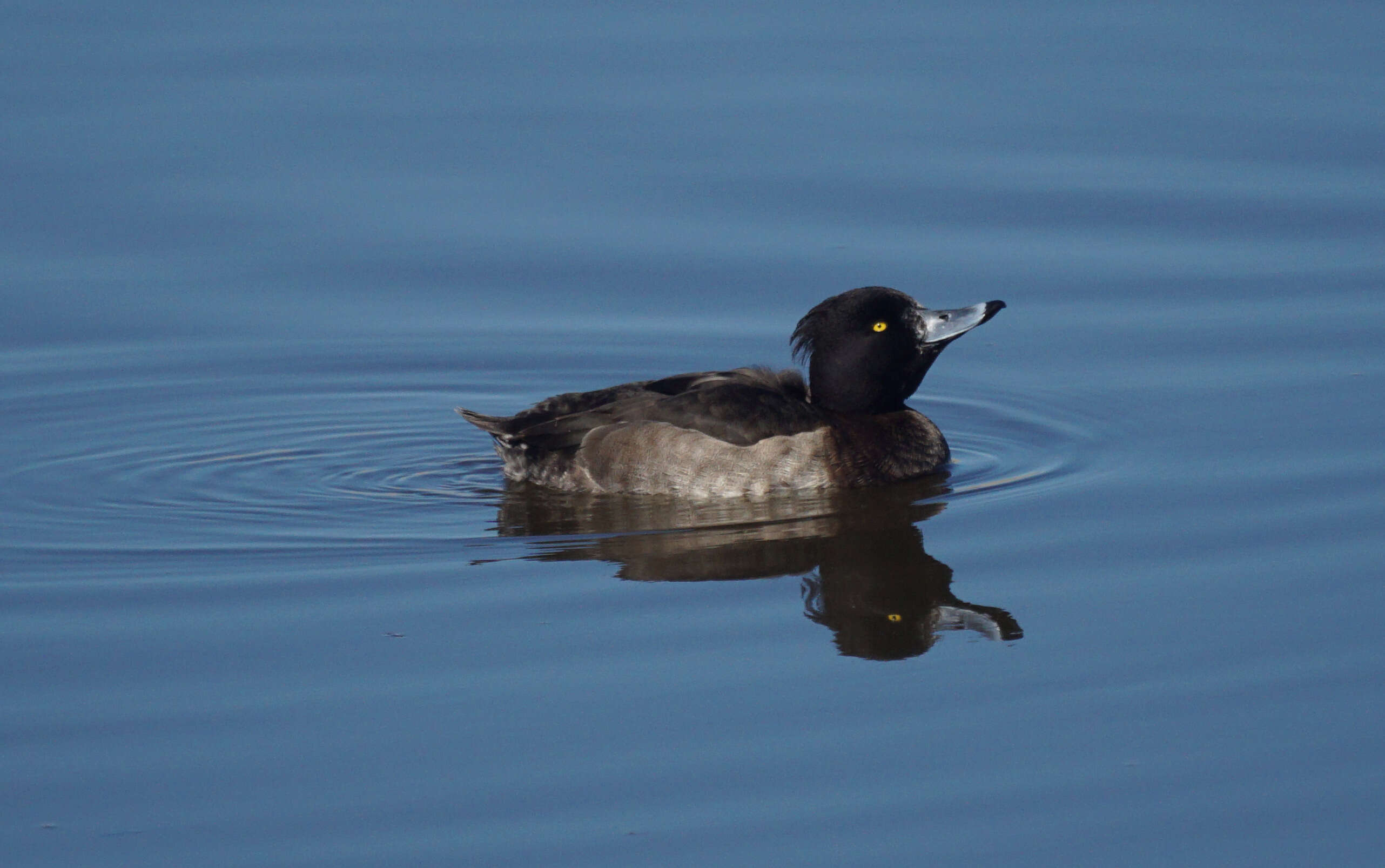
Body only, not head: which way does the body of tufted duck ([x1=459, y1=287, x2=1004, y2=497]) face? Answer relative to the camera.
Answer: to the viewer's right
